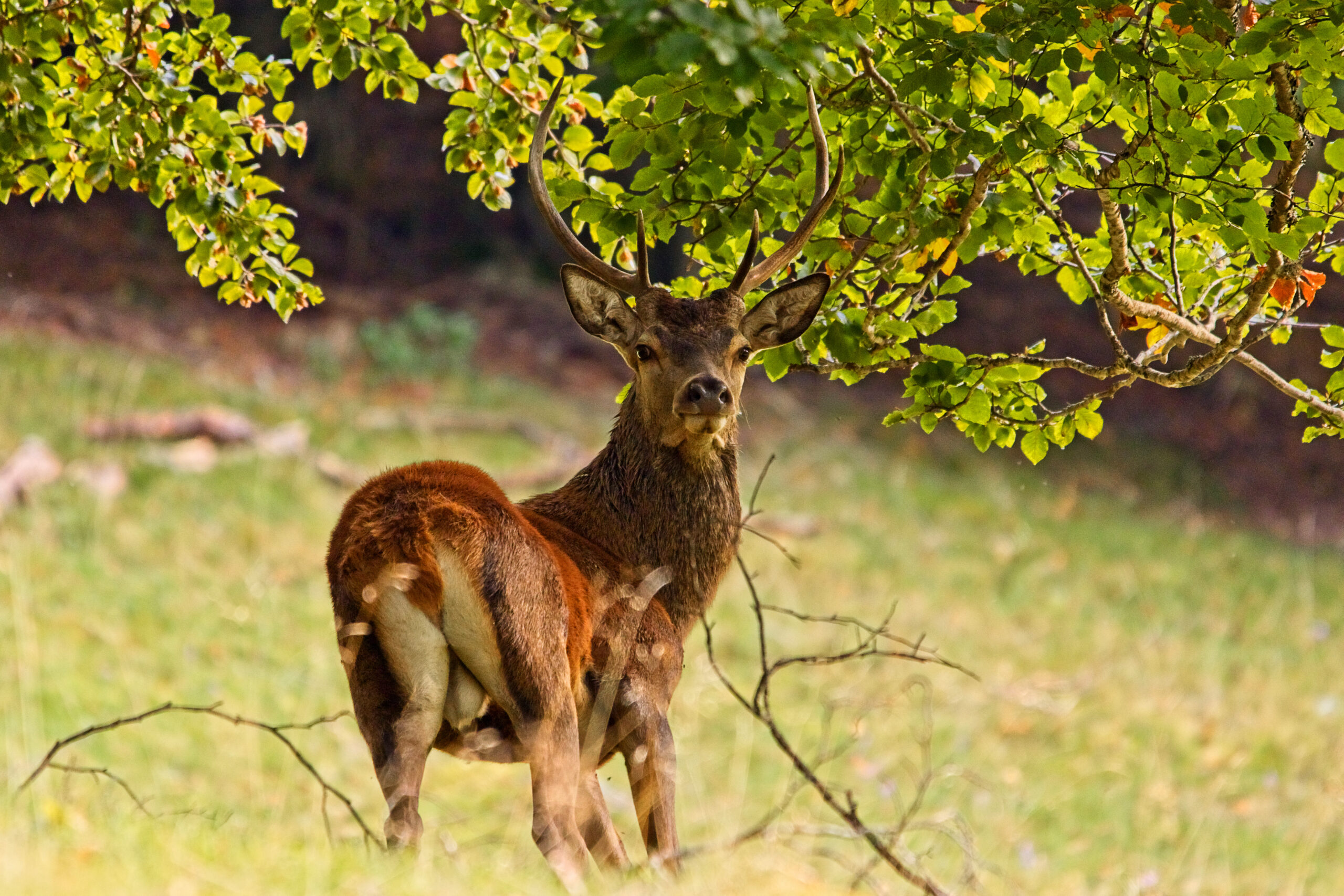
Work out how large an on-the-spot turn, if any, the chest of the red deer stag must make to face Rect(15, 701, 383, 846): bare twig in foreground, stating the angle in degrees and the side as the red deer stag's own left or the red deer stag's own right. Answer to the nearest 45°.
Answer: approximately 135° to the red deer stag's own left

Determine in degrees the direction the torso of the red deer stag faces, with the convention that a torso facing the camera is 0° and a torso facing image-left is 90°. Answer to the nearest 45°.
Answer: approximately 225°
